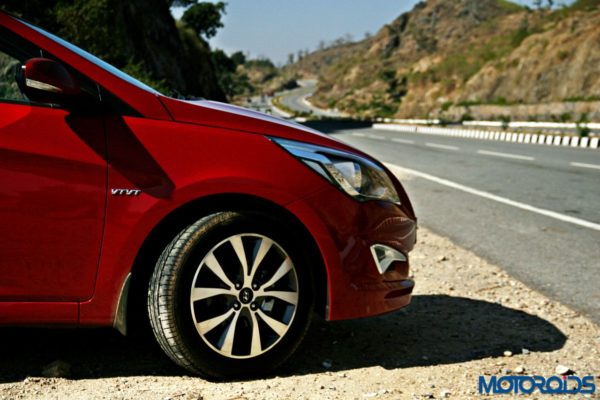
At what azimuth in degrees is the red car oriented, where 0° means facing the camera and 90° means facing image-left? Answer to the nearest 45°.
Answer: approximately 270°
